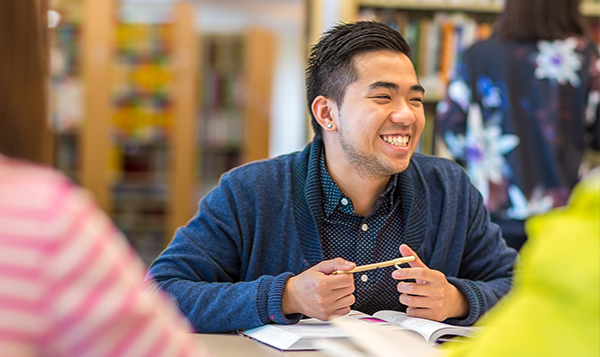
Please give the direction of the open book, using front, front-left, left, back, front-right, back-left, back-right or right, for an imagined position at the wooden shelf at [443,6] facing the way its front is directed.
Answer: front

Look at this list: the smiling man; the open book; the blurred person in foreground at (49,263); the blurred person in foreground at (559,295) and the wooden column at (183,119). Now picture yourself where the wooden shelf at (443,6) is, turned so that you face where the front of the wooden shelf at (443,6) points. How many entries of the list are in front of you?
4

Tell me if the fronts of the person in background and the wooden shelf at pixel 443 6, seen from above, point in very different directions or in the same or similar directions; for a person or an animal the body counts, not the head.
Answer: very different directions

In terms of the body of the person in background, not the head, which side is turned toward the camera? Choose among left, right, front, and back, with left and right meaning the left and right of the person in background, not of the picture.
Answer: back

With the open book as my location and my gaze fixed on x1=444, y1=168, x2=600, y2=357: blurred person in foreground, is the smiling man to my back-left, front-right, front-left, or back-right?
back-left

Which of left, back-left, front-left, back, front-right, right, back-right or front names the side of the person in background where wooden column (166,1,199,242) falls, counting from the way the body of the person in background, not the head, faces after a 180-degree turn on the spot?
back-right

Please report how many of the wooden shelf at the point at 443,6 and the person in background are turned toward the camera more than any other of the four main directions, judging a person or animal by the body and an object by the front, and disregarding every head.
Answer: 1

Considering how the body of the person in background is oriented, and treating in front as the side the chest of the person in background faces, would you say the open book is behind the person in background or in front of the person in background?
behind

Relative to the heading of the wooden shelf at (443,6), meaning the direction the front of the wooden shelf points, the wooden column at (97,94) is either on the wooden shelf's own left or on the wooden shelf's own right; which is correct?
on the wooden shelf's own right

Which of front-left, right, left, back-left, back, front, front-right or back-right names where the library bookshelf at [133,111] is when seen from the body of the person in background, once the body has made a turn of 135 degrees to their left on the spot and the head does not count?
right

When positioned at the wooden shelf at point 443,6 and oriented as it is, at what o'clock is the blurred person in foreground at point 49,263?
The blurred person in foreground is roughly at 12 o'clock from the wooden shelf.

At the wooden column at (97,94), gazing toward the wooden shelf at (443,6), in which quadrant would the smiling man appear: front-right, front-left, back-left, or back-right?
front-right

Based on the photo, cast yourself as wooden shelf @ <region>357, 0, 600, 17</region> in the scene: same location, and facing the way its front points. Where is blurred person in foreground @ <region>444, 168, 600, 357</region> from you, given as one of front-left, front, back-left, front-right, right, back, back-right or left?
front

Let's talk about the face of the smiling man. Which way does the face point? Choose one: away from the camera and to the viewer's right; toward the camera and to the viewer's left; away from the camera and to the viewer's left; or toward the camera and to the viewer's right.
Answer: toward the camera and to the viewer's right

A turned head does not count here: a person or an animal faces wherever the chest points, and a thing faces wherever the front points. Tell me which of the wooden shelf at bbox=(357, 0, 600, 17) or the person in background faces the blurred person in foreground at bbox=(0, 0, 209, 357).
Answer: the wooden shelf

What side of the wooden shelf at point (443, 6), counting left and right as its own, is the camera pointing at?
front

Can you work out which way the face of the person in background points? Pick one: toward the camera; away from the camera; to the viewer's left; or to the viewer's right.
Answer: away from the camera
